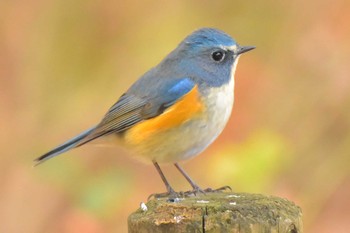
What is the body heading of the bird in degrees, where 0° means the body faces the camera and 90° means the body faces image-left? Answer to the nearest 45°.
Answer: approximately 270°
